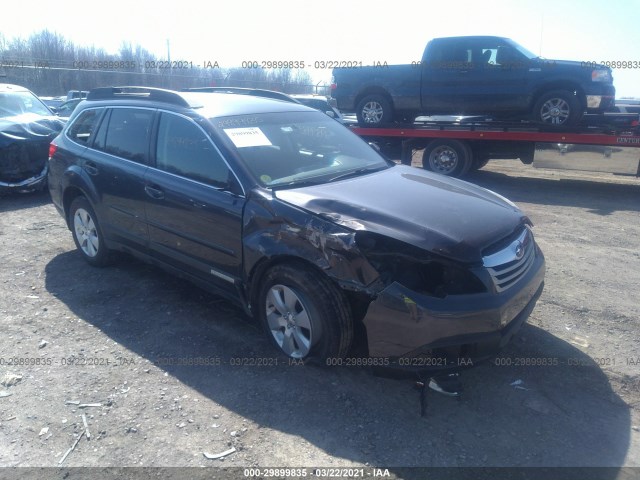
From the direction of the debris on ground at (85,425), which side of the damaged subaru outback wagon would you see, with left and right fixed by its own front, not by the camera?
right

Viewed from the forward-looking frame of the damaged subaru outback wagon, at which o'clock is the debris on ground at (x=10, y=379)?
The debris on ground is roughly at 4 o'clock from the damaged subaru outback wagon.

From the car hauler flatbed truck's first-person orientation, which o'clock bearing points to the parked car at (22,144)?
The parked car is roughly at 5 o'clock from the car hauler flatbed truck.

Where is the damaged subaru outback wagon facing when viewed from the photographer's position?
facing the viewer and to the right of the viewer

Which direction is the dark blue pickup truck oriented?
to the viewer's right

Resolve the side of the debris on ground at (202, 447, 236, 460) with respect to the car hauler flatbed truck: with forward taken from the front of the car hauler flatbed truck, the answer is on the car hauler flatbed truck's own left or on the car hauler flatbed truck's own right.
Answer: on the car hauler flatbed truck's own right

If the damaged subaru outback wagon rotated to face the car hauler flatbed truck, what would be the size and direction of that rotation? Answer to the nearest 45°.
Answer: approximately 90° to its left

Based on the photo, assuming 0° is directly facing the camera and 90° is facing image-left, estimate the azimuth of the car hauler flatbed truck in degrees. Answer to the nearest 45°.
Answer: approximately 270°

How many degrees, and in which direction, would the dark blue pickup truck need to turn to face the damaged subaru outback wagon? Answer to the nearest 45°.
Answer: approximately 90° to its right
